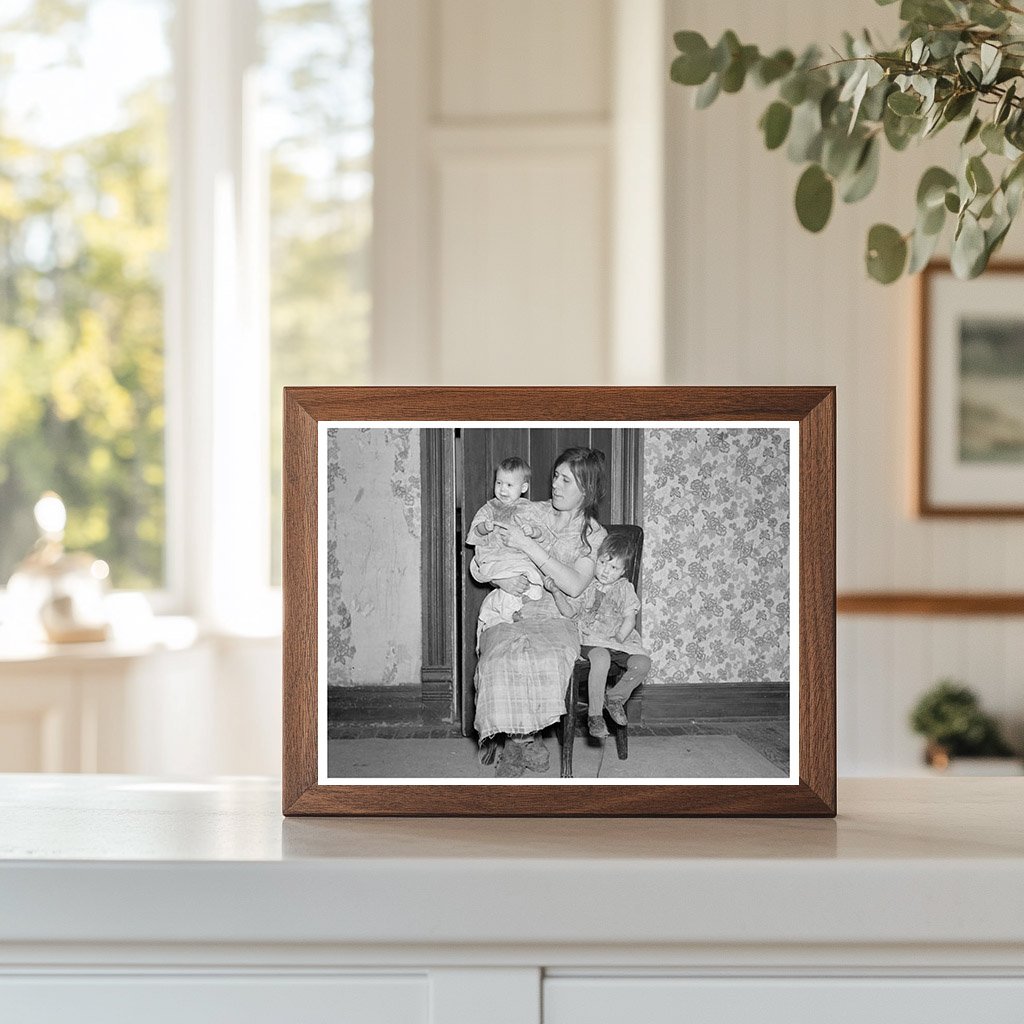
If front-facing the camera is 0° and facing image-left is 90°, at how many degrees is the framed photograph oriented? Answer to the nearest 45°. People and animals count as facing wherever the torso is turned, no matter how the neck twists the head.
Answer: approximately 0°

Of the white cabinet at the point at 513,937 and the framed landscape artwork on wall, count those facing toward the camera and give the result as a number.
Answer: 2

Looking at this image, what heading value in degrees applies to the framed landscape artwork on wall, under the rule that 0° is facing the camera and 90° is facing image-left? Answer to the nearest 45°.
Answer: approximately 0°

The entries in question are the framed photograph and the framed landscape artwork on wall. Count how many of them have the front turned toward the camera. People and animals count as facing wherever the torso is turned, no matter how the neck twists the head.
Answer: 2

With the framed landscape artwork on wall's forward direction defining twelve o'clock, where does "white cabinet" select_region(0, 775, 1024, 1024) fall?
The white cabinet is roughly at 12 o'clock from the framed landscape artwork on wall.

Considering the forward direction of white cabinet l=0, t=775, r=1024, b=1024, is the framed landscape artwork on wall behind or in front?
behind

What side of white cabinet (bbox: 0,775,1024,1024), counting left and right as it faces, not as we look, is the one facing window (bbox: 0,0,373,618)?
back

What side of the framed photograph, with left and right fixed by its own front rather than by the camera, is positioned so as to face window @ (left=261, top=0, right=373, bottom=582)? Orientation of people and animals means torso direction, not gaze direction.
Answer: back

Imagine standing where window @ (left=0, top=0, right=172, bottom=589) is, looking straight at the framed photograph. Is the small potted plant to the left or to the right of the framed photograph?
left
